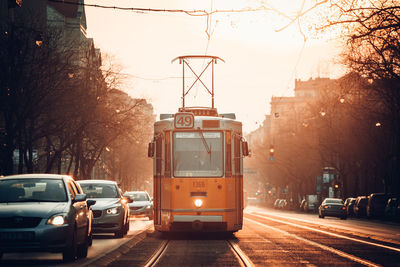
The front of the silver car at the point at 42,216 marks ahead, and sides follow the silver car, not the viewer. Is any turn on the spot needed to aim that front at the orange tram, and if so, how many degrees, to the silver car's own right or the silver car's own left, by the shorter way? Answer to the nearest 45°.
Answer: approximately 135° to the silver car's own left

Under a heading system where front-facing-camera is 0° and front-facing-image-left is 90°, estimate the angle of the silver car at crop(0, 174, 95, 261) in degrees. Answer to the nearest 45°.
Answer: approximately 0°

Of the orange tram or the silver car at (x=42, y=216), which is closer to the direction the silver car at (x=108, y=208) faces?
the silver car

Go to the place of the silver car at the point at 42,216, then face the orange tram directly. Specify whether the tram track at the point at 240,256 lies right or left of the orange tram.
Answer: right

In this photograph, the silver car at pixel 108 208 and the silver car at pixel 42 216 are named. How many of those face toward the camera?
2

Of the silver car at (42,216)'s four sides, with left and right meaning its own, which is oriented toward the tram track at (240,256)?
left

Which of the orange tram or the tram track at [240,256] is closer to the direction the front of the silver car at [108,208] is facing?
the tram track
